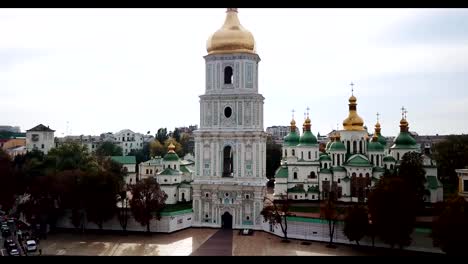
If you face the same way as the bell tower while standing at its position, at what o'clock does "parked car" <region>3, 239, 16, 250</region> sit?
The parked car is roughly at 2 o'clock from the bell tower.

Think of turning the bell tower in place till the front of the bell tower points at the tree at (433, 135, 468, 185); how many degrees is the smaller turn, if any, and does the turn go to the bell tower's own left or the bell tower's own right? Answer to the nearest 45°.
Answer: approximately 135° to the bell tower's own left

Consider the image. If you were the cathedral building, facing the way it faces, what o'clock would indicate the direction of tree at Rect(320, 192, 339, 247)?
The tree is roughly at 12 o'clock from the cathedral building.

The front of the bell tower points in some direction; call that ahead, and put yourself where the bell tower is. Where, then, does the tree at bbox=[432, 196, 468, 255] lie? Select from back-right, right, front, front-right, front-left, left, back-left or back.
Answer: front-left

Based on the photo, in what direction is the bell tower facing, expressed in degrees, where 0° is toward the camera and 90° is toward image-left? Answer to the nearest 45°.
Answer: approximately 0°

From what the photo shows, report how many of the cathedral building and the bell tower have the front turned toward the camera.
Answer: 2

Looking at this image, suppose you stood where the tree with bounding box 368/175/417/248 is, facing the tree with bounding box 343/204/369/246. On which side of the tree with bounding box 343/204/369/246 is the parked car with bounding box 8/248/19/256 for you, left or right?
left

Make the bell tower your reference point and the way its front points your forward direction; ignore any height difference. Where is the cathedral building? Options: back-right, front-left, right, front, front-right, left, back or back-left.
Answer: back-left

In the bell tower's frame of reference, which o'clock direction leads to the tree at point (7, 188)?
The tree is roughly at 3 o'clock from the bell tower.

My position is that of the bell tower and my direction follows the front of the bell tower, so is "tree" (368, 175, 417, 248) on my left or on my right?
on my left

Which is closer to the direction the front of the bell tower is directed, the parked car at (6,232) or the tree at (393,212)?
the tree

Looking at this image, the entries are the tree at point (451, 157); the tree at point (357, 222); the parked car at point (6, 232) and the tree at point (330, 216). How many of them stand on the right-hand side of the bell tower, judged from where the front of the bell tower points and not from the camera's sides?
1
